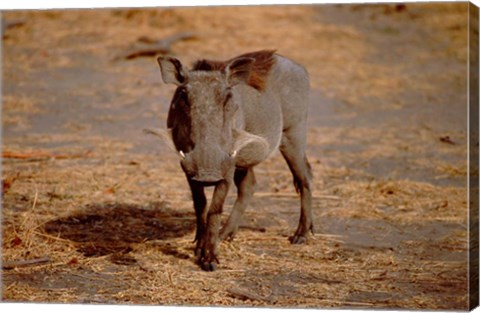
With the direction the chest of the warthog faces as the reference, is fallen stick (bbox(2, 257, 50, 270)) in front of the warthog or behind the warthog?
in front

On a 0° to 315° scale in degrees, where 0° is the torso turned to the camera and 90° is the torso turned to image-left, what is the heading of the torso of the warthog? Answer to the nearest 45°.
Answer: approximately 45°

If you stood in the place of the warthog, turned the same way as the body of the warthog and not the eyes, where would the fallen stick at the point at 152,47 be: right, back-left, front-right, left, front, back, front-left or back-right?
back-right

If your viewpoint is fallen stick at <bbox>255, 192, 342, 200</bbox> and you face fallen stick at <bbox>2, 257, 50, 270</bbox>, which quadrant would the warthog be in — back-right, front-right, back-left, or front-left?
front-left

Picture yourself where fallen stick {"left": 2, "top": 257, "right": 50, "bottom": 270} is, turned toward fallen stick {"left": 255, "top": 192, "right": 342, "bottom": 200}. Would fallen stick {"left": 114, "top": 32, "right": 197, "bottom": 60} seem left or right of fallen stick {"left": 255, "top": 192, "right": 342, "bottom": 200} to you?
left

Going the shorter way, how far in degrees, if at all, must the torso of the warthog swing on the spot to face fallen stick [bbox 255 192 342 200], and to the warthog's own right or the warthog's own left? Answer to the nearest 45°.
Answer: approximately 135° to the warthog's own right
